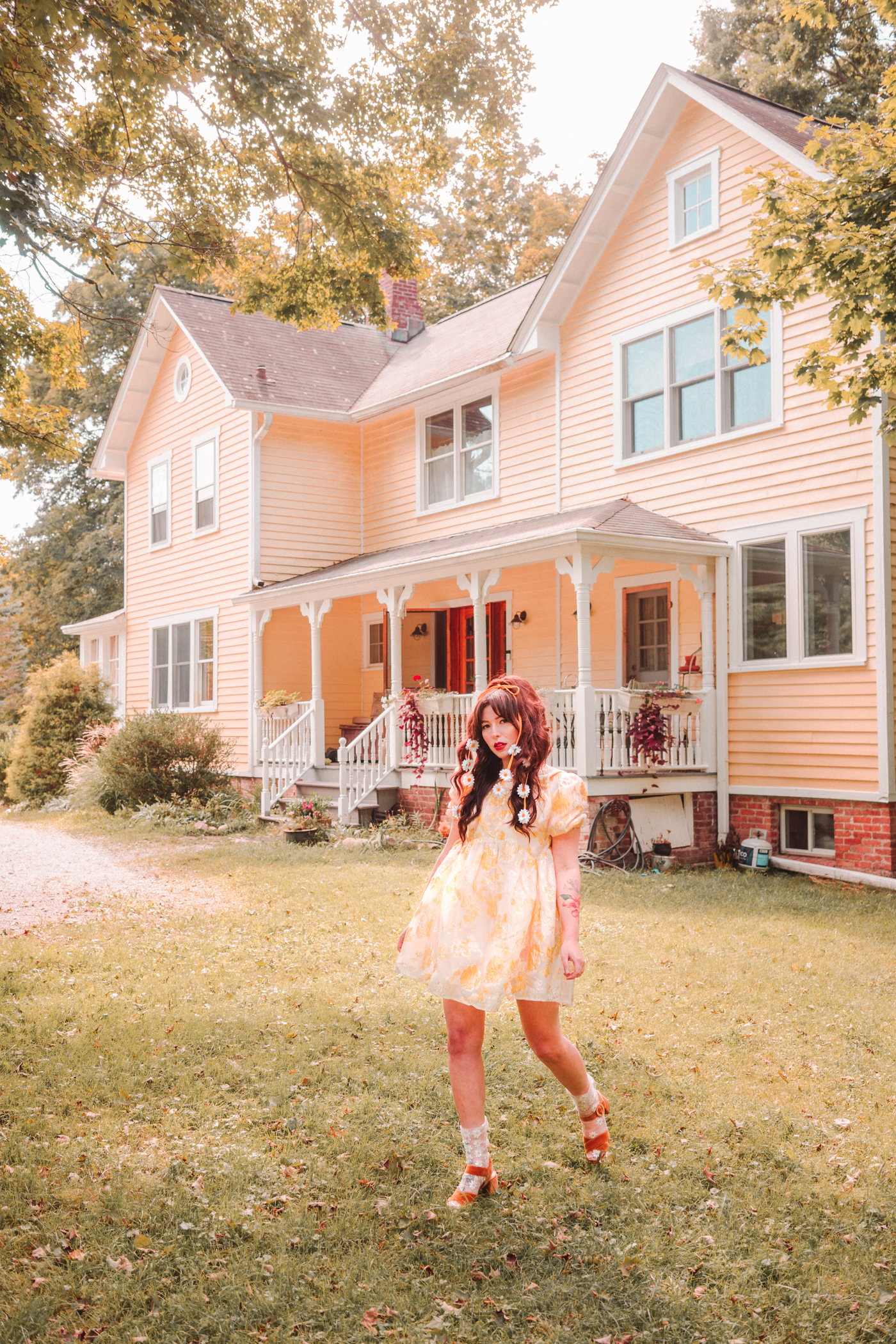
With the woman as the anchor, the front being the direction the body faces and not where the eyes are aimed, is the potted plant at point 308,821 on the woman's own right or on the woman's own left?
on the woman's own right

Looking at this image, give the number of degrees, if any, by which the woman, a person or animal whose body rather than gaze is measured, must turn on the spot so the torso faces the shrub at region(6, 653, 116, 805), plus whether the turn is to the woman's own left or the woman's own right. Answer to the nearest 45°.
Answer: approximately 90° to the woman's own right

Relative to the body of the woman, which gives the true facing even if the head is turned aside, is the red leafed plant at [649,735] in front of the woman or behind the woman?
behind

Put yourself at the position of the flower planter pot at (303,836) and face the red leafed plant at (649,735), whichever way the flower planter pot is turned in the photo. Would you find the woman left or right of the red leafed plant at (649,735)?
right

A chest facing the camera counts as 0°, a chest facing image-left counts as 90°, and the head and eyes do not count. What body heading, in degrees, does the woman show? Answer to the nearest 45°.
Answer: approximately 45°

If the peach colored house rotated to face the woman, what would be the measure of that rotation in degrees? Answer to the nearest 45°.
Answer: approximately 45° to its left

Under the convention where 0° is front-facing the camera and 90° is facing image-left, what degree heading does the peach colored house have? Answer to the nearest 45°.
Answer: approximately 45°

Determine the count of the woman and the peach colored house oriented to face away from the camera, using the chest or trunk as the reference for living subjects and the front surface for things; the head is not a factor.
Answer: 0

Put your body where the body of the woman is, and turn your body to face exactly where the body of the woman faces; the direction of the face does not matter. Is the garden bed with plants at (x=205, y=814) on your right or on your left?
on your right

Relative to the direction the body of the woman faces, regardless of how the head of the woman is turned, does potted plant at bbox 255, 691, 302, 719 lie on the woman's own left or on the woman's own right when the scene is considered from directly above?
on the woman's own right

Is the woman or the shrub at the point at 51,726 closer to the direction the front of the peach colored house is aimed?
the woman
